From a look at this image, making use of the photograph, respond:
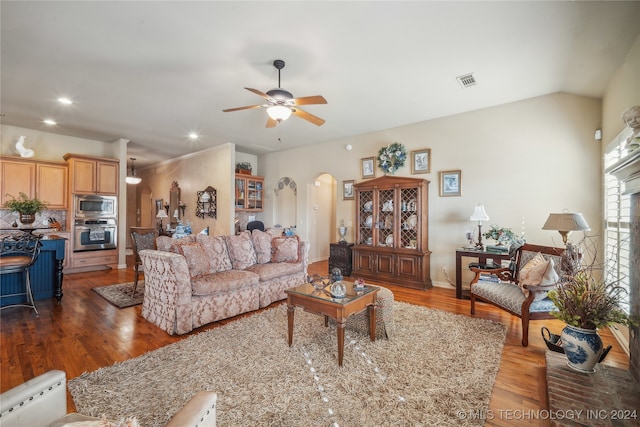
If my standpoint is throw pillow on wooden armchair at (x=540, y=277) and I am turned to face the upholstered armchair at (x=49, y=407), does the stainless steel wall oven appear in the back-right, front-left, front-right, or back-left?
front-right

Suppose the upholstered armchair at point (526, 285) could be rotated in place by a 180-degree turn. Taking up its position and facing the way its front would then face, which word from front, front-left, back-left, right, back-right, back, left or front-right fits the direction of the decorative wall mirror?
back-left

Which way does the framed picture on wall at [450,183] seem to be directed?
toward the camera

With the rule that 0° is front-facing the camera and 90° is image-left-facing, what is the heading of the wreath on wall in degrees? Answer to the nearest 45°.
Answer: approximately 0°

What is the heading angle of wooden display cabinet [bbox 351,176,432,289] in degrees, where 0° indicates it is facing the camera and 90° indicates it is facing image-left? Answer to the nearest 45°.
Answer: approximately 45°

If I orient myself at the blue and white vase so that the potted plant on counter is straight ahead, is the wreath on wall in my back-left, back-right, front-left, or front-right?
front-right

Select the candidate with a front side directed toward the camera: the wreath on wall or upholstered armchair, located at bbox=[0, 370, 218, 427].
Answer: the wreath on wall

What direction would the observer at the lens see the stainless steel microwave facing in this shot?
facing the viewer

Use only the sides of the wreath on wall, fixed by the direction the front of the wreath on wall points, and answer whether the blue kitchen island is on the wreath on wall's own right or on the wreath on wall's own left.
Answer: on the wreath on wall's own right

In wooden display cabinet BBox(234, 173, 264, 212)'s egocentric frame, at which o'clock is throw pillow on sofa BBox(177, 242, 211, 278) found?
The throw pillow on sofa is roughly at 2 o'clock from the wooden display cabinet.

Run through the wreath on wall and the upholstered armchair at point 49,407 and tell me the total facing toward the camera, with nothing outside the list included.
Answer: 1

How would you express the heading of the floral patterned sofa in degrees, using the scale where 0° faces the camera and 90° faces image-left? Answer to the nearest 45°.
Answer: approximately 315°

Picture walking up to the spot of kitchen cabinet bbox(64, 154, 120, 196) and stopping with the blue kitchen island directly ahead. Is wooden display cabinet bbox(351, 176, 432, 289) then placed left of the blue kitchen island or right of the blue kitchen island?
left

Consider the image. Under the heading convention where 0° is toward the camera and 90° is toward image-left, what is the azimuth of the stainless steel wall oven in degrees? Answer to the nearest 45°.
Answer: approximately 0°

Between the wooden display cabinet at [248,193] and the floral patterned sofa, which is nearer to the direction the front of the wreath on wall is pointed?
the floral patterned sofa

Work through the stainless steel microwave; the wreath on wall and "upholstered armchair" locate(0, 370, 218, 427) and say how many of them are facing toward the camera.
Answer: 2

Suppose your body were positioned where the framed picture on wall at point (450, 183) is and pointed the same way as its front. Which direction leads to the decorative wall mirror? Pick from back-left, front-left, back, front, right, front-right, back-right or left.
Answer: right

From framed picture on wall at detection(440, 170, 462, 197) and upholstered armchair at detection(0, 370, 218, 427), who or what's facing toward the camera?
the framed picture on wall

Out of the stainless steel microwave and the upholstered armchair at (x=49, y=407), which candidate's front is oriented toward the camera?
the stainless steel microwave

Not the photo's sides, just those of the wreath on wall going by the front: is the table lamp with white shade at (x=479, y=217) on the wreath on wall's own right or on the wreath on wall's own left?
on the wreath on wall's own left
